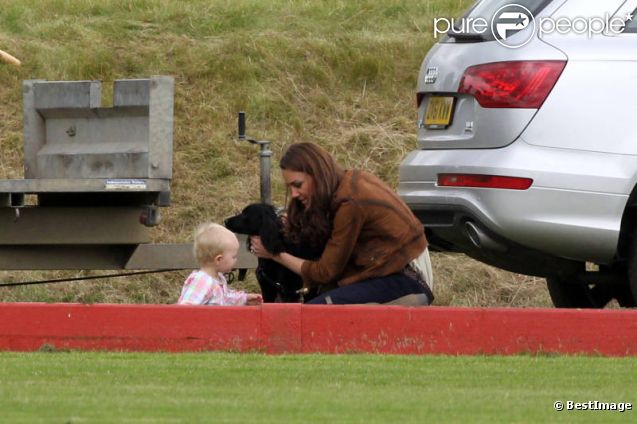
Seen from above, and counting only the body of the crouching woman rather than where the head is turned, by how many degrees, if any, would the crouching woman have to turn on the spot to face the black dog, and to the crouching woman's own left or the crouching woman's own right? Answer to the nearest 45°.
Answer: approximately 45° to the crouching woman's own right

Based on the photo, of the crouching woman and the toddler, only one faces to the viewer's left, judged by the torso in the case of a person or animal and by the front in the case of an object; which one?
the crouching woman

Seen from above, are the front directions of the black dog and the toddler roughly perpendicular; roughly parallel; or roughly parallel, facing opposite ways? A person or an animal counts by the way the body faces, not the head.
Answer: roughly parallel, facing opposite ways

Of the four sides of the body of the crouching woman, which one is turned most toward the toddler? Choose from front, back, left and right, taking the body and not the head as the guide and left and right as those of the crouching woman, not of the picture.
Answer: front

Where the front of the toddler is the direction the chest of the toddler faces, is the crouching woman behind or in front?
in front

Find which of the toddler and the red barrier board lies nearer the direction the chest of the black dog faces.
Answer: the toddler

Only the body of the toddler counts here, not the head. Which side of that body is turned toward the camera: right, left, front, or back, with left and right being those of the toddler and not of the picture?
right

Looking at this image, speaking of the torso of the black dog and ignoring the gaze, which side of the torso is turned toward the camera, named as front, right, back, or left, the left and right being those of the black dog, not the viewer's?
left

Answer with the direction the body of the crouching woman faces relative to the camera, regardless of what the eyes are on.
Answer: to the viewer's left

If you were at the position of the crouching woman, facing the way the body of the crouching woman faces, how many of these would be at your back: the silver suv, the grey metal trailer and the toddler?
1

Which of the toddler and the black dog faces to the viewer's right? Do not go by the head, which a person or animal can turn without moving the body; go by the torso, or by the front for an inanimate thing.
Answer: the toddler

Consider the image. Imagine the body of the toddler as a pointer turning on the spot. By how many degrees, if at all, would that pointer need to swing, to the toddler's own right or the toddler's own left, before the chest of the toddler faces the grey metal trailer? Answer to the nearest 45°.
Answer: approximately 135° to the toddler's own left

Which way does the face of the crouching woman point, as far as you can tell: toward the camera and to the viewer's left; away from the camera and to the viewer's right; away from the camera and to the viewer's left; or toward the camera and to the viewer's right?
toward the camera and to the viewer's left
